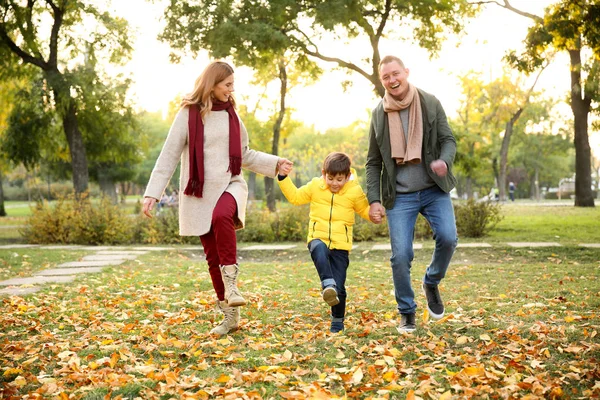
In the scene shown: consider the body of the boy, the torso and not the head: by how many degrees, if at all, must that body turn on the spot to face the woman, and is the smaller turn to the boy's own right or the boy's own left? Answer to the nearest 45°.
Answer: approximately 90° to the boy's own right

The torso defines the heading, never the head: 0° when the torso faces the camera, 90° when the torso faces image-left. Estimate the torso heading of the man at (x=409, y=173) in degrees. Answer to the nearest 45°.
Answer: approximately 0°

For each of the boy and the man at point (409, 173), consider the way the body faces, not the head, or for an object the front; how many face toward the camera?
2

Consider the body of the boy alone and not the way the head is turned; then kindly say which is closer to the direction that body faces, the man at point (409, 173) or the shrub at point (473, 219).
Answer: the man

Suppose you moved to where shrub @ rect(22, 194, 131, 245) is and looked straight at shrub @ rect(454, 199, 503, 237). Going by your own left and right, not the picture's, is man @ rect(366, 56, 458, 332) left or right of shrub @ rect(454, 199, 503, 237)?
right

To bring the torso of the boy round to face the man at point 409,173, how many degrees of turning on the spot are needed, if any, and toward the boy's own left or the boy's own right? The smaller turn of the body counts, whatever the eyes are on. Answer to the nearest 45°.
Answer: approximately 90° to the boy's own left

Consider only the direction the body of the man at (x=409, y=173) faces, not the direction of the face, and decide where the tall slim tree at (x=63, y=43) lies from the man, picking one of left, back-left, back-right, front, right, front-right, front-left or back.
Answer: back-right

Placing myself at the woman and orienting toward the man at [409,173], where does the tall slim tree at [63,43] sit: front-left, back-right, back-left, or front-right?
back-left

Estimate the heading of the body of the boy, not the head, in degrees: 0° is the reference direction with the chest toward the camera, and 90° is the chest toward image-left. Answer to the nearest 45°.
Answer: approximately 0°

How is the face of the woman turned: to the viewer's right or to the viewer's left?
to the viewer's right

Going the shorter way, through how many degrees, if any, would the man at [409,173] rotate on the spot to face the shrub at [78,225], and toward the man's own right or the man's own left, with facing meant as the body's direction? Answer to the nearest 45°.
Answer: approximately 135° to the man's own right

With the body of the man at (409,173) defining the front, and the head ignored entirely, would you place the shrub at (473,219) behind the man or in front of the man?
behind
